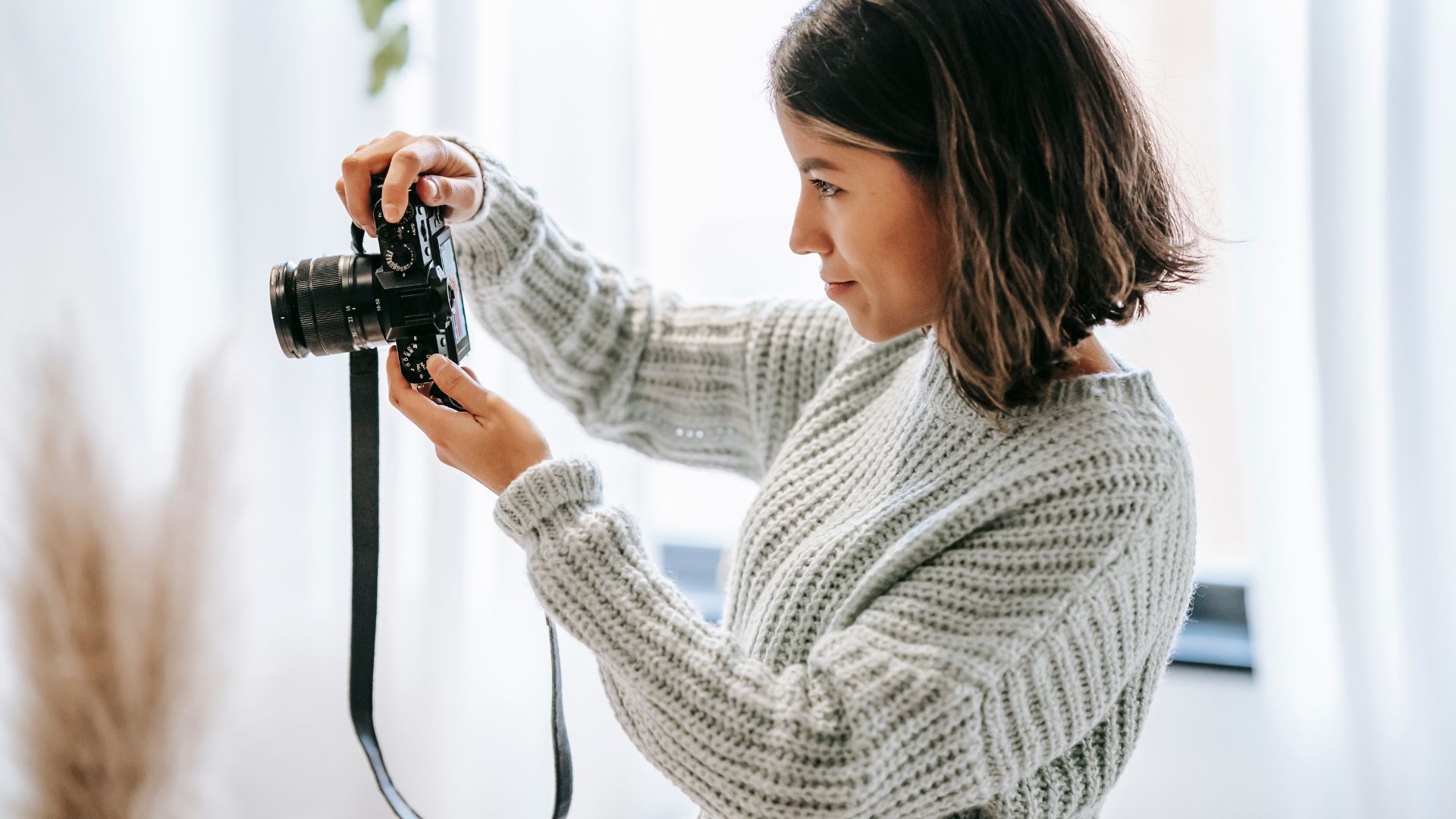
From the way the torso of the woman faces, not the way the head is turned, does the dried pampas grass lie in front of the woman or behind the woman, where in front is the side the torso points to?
in front

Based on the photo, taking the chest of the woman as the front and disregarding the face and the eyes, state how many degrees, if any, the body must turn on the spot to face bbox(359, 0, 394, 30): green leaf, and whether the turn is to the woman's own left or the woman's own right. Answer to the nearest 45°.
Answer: approximately 45° to the woman's own right

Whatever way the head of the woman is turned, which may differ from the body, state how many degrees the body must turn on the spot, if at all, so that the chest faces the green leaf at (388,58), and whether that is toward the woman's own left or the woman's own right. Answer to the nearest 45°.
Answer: approximately 45° to the woman's own right

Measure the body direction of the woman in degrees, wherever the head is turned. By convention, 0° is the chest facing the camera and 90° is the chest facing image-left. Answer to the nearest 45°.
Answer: approximately 90°

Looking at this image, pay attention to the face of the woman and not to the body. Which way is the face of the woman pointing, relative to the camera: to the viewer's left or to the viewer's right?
to the viewer's left
